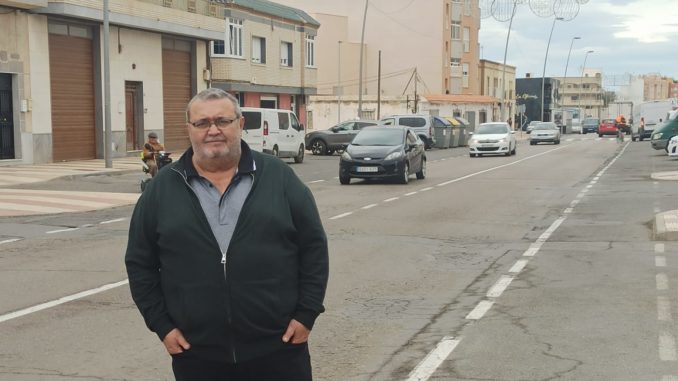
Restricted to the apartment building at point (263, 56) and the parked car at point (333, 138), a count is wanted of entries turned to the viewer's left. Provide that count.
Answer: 1

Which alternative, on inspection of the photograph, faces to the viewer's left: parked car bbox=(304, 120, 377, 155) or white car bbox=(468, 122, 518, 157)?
the parked car

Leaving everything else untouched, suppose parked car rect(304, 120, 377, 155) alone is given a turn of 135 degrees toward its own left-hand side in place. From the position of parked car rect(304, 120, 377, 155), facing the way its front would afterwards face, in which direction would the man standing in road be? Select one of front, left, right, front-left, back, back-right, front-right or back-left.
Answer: front-right

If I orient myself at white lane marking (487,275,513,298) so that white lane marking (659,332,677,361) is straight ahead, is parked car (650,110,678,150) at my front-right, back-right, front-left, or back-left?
back-left

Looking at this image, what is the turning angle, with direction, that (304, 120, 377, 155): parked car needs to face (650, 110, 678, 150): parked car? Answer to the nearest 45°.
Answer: approximately 180°

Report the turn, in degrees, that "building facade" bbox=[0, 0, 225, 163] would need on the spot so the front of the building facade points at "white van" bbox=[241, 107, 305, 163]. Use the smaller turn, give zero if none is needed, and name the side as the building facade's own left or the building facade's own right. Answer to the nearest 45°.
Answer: approximately 45° to the building facade's own left

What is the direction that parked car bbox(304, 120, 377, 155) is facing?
to the viewer's left

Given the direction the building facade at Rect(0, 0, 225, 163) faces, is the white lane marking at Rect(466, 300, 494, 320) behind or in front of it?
in front

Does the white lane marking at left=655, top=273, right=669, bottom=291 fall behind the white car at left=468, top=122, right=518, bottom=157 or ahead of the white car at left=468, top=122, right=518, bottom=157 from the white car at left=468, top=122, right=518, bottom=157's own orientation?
ahead

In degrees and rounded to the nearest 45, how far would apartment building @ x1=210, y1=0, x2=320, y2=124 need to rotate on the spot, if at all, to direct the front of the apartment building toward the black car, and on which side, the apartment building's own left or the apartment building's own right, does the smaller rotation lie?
approximately 45° to the apartment building's own right

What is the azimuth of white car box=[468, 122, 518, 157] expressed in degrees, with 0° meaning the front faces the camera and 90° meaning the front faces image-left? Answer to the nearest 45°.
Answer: approximately 0°
